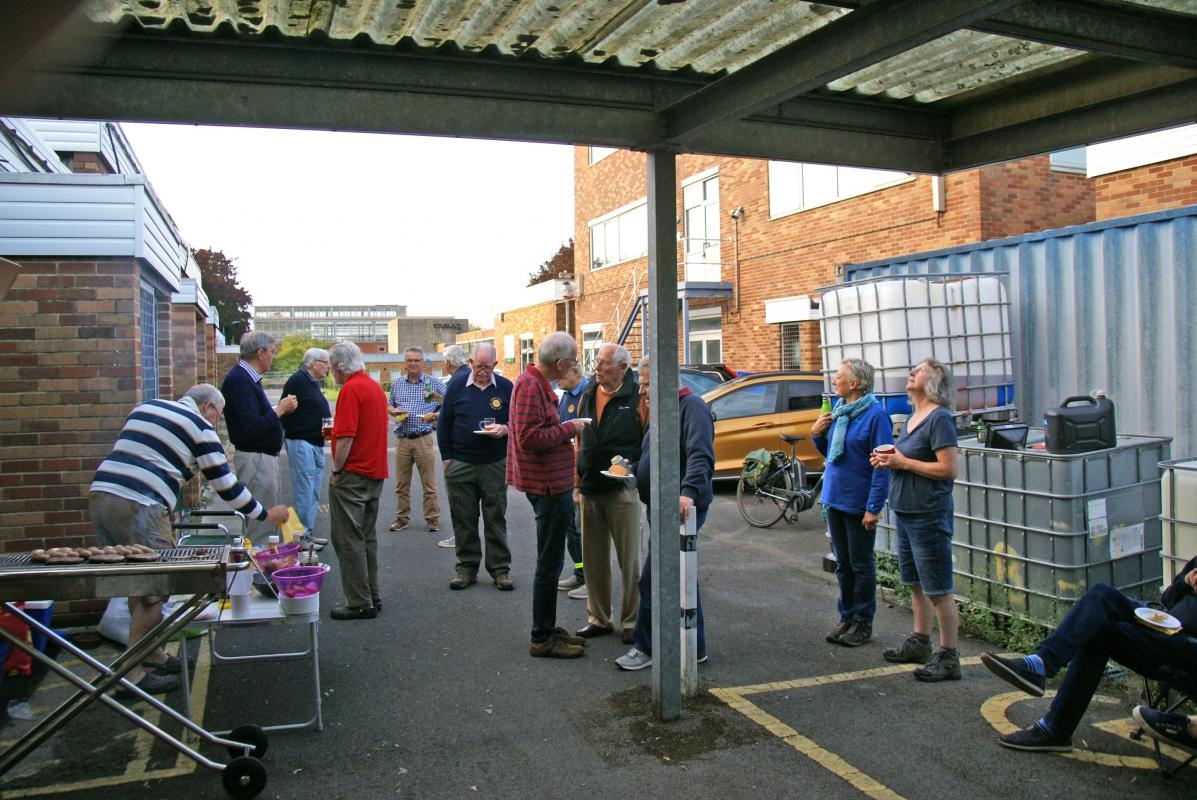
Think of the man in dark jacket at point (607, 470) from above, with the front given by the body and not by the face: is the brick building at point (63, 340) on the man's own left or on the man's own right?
on the man's own right

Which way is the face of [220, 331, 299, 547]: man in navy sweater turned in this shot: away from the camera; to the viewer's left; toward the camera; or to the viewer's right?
to the viewer's right

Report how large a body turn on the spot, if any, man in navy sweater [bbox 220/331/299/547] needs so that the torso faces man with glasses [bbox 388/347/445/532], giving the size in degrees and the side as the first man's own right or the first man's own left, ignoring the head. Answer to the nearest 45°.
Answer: approximately 45° to the first man's own left

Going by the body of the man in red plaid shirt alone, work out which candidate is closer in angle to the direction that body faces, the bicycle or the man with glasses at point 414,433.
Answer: the bicycle

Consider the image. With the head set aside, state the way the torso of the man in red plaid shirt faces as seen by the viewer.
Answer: to the viewer's right

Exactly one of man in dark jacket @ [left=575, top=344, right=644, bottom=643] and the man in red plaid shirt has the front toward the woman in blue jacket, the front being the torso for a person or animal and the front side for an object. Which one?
the man in red plaid shirt

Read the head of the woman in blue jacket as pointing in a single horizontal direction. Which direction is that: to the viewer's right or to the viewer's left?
to the viewer's left

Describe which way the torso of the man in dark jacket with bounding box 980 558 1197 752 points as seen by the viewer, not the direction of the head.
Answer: to the viewer's left
